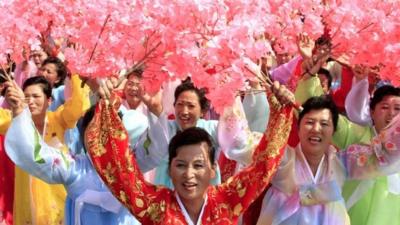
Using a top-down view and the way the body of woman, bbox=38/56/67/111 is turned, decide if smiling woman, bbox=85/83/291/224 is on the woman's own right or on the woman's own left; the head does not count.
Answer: on the woman's own left

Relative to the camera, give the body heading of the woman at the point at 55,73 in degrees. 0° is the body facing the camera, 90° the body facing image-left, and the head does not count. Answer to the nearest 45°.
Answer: approximately 45°

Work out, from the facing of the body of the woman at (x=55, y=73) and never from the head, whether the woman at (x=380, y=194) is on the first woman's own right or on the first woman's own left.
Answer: on the first woman's own left

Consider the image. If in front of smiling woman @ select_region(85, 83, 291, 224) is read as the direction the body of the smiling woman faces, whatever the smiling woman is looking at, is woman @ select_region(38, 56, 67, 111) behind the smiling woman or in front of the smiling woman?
behind

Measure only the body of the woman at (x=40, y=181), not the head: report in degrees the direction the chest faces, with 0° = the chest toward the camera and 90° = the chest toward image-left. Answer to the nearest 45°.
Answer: approximately 45°

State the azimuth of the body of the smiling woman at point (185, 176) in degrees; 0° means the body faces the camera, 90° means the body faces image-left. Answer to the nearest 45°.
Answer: approximately 0°
